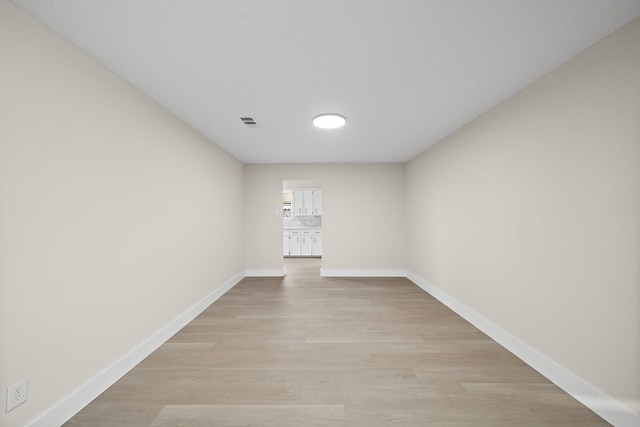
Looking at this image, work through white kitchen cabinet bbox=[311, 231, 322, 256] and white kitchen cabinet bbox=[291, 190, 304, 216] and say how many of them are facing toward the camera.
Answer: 2

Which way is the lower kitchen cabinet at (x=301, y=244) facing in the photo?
toward the camera

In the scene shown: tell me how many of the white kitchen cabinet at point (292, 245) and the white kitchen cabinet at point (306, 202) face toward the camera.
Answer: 2

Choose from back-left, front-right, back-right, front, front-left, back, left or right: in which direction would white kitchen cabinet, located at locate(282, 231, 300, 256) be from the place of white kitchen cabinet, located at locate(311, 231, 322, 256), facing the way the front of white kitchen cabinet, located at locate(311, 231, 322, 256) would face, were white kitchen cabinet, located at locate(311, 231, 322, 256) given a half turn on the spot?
left

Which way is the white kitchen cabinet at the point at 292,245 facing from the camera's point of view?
toward the camera
